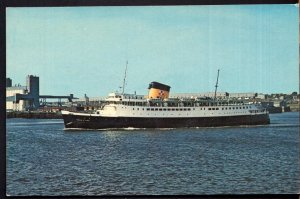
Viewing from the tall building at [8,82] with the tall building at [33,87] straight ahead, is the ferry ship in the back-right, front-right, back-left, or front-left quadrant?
front-right

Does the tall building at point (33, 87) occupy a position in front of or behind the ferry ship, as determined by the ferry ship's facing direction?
in front

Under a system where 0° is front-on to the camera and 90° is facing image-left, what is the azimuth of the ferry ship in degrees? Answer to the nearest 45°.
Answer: approximately 90°

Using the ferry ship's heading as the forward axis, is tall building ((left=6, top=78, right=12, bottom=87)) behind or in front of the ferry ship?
in front
